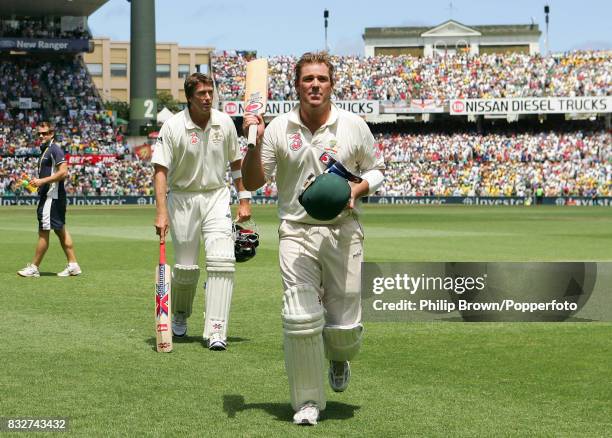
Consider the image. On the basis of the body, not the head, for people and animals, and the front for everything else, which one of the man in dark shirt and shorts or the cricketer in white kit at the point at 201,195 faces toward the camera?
the cricketer in white kit

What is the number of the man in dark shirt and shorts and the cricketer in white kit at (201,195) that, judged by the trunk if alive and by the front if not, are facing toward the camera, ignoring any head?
1

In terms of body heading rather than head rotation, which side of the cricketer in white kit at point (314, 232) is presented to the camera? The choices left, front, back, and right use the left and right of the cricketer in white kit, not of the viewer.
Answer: front

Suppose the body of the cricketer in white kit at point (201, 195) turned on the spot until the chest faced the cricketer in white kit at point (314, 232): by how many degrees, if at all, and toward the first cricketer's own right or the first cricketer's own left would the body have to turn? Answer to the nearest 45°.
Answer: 0° — they already face them

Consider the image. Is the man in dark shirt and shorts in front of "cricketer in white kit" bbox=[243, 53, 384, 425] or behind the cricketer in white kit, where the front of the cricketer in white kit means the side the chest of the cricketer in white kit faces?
behind

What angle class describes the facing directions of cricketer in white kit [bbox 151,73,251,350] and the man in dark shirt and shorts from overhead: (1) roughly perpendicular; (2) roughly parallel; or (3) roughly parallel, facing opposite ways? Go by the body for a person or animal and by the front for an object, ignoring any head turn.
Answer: roughly perpendicular

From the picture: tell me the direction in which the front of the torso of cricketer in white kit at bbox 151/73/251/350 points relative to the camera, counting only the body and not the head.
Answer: toward the camera

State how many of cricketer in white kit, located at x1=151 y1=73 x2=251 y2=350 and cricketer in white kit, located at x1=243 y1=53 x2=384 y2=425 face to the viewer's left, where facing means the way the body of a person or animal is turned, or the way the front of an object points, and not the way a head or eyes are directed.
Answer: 0
